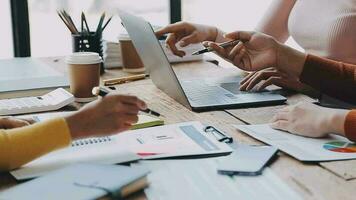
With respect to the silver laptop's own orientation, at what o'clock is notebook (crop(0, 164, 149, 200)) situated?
The notebook is roughly at 5 o'clock from the silver laptop.

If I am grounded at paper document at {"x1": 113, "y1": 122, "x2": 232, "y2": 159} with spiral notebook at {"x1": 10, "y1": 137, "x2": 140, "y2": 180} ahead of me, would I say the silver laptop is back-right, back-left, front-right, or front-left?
back-right

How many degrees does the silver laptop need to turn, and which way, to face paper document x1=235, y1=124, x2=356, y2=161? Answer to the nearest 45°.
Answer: approximately 90° to its right

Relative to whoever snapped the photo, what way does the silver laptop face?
facing away from the viewer and to the right of the viewer
